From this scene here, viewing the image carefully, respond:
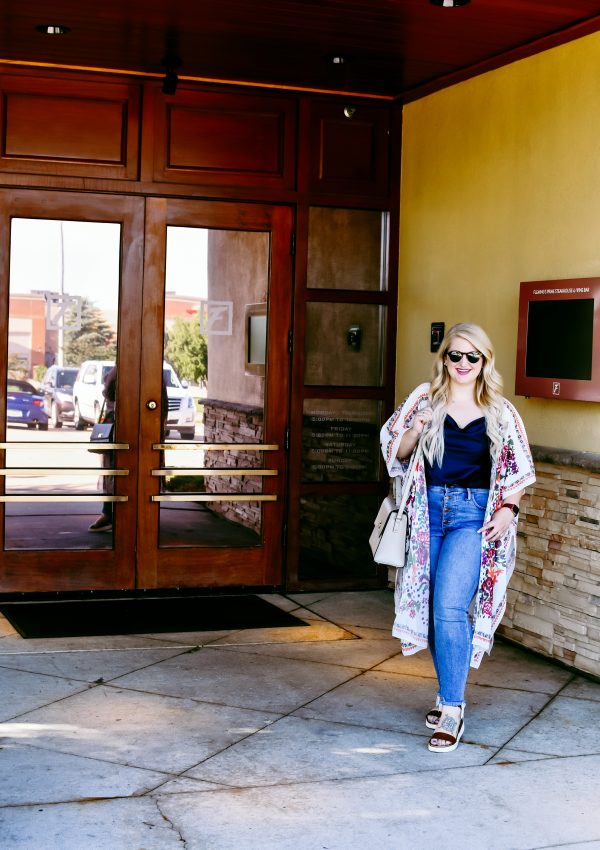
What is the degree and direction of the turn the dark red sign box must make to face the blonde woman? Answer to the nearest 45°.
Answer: approximately 45° to its left

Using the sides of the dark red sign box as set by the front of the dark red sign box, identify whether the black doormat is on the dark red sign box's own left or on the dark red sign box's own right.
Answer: on the dark red sign box's own right

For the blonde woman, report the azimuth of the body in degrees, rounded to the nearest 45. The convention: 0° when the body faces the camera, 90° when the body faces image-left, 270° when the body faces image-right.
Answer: approximately 0°

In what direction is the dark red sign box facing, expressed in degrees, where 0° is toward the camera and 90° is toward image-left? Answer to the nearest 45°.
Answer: approximately 45°

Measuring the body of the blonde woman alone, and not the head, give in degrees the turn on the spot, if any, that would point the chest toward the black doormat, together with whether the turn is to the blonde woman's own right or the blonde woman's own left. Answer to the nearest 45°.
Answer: approximately 135° to the blonde woman's own right
